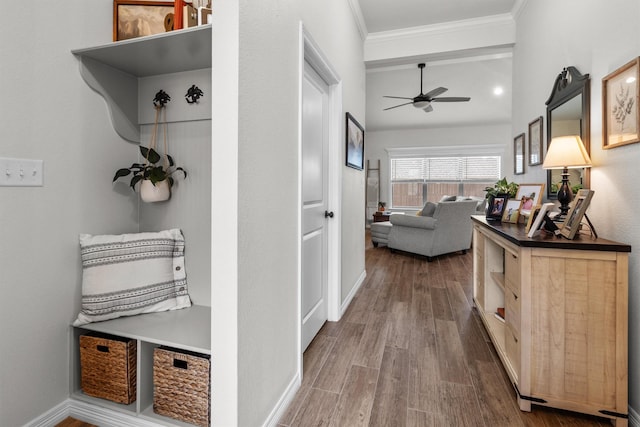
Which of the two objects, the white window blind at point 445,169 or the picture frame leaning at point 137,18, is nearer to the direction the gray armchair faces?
the white window blind

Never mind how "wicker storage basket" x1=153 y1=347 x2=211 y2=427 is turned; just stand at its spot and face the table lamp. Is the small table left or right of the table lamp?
left

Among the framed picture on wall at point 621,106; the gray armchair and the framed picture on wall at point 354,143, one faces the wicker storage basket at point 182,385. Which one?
the framed picture on wall at point 621,106

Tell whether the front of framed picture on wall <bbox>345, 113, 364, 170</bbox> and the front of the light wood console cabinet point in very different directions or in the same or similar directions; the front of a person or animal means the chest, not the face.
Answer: very different directions

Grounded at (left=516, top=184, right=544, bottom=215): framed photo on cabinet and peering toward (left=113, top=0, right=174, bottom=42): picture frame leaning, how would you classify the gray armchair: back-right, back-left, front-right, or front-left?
back-right

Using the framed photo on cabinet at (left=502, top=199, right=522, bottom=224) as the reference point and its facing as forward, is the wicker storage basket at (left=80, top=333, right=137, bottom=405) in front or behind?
in front

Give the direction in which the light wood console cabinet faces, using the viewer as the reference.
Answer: facing to the left of the viewer

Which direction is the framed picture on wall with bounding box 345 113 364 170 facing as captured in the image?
to the viewer's right

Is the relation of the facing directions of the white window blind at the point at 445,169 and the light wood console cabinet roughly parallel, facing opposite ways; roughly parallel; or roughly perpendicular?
roughly perpendicular

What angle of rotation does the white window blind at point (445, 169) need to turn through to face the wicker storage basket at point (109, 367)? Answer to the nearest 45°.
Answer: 0° — it already faces it
